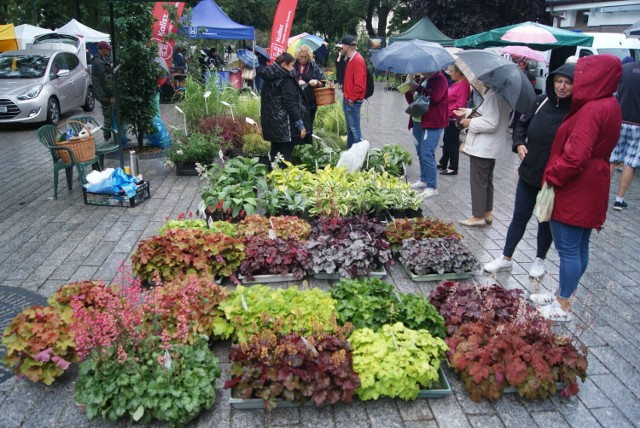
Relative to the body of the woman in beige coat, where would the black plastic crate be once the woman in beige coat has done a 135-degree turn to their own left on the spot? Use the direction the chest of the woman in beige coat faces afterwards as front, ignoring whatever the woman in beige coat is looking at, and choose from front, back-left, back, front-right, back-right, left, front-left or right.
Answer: back-right

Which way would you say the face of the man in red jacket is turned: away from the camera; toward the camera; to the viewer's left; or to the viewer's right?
to the viewer's left

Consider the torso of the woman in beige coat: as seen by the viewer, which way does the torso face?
to the viewer's left

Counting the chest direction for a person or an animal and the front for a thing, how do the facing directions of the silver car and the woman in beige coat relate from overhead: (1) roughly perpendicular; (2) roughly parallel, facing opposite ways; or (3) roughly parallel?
roughly perpendicular

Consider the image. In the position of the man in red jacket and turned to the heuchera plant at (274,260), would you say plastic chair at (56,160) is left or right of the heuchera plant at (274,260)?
right

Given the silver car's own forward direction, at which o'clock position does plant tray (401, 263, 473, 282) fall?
The plant tray is roughly at 10 o'clock from the silver car.

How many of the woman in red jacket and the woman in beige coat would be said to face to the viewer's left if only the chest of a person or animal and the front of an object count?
2

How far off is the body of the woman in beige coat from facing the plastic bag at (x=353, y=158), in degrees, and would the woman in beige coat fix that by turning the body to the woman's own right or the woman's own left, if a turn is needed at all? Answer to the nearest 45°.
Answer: approximately 45° to the woman's own right

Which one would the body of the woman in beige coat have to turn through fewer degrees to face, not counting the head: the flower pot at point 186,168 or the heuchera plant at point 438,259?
the flower pot

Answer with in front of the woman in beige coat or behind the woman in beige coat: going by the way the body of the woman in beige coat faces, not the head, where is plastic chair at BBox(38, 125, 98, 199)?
in front

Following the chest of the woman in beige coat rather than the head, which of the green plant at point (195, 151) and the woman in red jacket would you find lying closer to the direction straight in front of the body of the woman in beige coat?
the green plant

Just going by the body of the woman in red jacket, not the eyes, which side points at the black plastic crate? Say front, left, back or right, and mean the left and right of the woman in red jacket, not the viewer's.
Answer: front

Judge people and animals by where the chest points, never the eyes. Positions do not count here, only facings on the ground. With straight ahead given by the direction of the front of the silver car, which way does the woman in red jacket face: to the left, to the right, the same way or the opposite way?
to the right

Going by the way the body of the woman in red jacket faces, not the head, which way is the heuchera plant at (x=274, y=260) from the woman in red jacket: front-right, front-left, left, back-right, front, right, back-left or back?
front

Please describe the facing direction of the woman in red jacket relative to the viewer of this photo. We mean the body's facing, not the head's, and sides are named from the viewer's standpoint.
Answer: facing to the left of the viewer

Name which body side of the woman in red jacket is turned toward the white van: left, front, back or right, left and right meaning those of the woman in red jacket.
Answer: right

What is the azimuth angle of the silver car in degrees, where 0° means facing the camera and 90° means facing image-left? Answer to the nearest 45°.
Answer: approximately 45°
